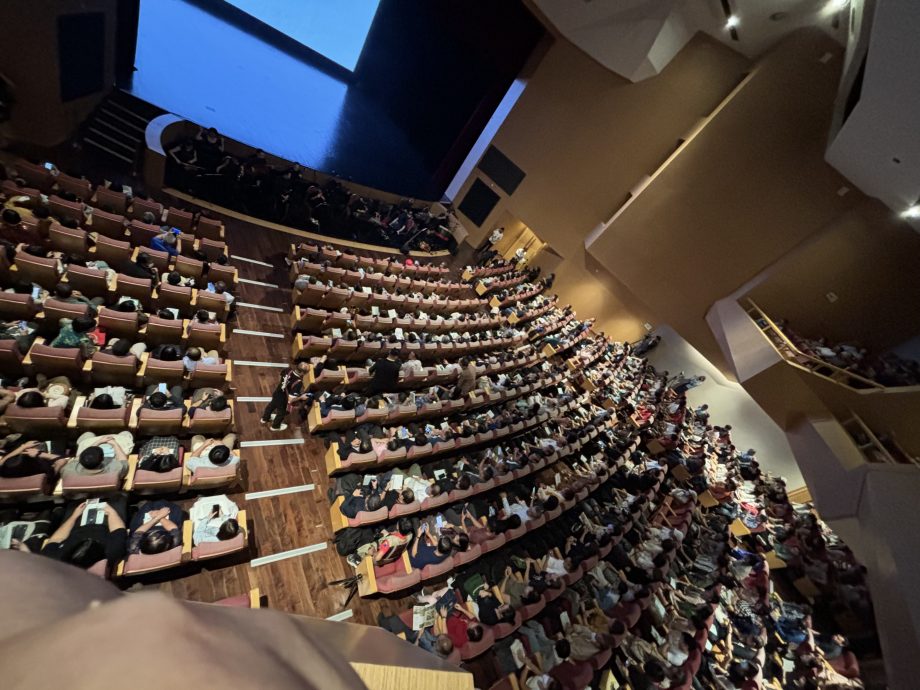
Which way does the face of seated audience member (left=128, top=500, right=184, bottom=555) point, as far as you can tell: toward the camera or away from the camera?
away from the camera

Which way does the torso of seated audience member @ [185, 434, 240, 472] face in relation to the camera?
away from the camera

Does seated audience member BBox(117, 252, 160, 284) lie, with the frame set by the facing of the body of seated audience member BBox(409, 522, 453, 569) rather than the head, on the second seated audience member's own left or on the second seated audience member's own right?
on the second seated audience member's own left

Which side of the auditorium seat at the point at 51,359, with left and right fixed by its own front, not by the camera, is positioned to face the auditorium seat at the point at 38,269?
front

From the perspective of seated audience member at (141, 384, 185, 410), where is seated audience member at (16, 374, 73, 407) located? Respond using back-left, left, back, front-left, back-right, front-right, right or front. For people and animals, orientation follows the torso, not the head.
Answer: left

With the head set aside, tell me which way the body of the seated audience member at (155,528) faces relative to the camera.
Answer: away from the camera

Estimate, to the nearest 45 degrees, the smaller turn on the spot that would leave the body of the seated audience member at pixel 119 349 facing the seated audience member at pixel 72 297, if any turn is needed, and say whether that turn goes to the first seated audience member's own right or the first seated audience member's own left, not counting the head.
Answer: approximately 45° to the first seated audience member's own left

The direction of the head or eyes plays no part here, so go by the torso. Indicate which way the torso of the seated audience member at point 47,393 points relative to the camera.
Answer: away from the camera

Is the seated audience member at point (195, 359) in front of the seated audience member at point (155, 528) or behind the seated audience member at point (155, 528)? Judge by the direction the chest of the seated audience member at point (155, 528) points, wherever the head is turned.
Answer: in front

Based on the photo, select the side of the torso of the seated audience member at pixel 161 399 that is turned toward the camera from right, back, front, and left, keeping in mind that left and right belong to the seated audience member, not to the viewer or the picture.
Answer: back

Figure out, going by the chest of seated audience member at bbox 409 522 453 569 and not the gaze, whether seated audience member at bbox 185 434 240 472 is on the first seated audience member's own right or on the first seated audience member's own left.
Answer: on the first seated audience member's own left

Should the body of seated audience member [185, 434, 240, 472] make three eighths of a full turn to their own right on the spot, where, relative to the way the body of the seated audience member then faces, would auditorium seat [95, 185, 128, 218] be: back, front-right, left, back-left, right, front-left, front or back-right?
back

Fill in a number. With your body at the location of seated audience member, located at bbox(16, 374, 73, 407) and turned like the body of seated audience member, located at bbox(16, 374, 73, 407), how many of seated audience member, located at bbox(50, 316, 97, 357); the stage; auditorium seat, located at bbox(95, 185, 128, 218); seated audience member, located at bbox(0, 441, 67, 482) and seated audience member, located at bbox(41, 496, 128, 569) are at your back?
2

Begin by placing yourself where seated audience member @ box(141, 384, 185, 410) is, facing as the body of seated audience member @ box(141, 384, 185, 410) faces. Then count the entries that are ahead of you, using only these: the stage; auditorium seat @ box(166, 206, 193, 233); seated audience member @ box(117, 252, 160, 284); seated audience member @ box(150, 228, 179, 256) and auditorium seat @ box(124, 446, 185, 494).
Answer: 4

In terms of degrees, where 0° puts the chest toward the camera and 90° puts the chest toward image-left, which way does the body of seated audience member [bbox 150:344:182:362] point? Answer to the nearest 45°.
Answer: approximately 180°

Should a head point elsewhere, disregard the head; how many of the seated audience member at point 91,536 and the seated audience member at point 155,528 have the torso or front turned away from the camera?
2

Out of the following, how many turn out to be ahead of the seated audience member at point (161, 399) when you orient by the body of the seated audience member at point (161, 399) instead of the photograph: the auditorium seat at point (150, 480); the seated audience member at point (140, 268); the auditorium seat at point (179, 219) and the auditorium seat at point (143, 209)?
3
